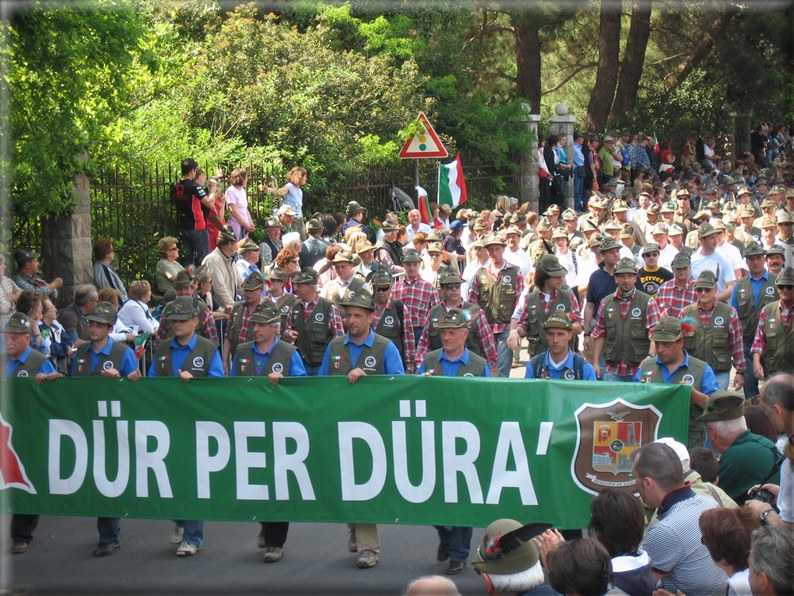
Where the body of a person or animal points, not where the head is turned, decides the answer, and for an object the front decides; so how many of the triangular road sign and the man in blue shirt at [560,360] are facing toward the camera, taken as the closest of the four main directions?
2

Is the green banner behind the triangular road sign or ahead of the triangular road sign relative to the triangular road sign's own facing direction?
ahead

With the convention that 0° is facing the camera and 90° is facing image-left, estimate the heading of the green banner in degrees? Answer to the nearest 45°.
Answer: approximately 0°

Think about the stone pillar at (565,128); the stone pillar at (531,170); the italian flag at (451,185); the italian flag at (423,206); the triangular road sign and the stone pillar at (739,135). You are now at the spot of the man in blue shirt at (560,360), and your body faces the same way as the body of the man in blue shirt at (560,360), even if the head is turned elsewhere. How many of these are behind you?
6

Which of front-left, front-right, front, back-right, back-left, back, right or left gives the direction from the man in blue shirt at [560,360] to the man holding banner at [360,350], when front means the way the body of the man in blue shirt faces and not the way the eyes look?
right

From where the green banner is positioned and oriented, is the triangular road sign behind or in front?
behind
